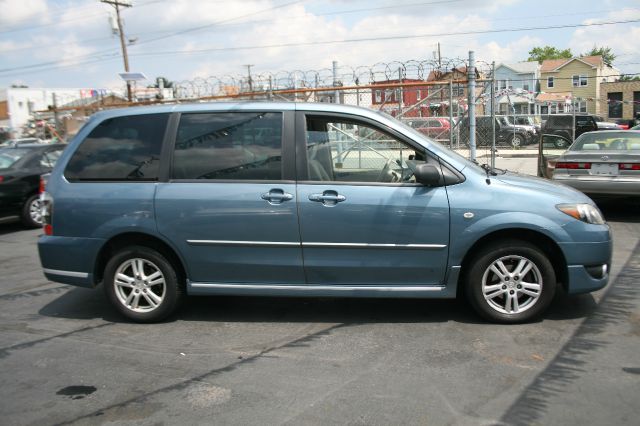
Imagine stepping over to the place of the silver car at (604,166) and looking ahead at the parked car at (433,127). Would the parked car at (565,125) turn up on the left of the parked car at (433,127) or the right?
right

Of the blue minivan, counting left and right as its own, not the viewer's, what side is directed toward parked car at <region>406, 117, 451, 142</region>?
left

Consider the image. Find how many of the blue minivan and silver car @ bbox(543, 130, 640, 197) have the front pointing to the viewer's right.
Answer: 1

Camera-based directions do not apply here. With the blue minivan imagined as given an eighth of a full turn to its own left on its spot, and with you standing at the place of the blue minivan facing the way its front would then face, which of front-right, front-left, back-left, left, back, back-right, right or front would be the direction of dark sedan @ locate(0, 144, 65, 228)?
left

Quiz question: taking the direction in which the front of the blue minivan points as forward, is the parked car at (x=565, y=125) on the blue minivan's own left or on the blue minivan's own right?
on the blue minivan's own left

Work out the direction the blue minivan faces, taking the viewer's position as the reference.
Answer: facing to the right of the viewer

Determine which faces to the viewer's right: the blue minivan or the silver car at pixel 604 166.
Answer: the blue minivan

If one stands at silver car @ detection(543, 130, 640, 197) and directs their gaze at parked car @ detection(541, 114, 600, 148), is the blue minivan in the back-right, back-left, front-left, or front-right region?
back-left

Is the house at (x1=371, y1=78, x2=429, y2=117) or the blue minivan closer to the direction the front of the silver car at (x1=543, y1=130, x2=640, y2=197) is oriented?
the house

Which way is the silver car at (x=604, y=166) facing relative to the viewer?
away from the camera
